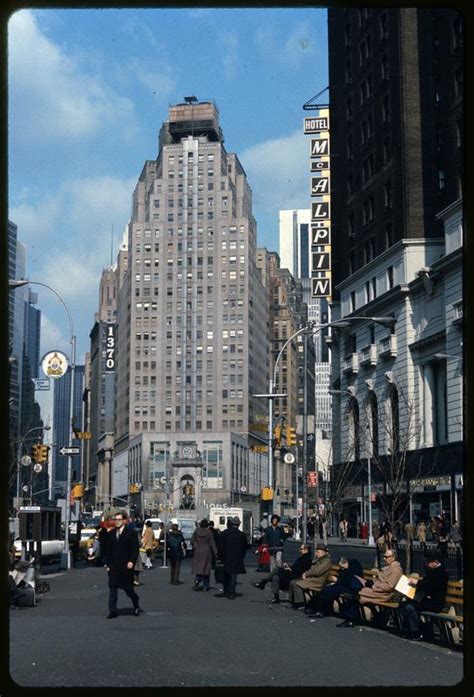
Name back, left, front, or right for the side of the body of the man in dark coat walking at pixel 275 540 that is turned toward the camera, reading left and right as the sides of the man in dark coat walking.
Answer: front

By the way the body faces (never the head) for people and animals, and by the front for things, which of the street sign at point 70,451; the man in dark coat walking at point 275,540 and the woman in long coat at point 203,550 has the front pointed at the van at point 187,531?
the woman in long coat

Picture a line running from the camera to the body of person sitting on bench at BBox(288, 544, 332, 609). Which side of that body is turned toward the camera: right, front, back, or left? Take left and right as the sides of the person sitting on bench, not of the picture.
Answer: left

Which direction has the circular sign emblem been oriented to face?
toward the camera

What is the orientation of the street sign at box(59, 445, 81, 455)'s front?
toward the camera

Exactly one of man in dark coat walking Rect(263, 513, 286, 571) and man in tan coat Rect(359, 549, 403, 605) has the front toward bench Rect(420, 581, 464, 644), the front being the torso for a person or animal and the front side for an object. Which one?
the man in dark coat walking

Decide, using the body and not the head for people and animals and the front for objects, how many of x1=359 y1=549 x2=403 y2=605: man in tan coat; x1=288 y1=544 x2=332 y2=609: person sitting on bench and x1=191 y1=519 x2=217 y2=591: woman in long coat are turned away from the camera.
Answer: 1

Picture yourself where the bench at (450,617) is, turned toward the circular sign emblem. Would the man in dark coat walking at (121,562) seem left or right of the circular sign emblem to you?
left

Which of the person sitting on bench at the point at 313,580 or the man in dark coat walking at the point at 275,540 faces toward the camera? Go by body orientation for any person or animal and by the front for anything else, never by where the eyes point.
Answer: the man in dark coat walking

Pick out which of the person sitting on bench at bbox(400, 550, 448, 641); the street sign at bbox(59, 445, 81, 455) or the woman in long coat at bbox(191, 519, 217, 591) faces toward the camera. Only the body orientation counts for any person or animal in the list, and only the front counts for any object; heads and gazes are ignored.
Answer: the street sign

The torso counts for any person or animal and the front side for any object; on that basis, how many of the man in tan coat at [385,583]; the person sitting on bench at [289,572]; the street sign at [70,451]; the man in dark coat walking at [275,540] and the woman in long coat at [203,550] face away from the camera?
1

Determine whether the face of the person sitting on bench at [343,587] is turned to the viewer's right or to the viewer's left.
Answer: to the viewer's left

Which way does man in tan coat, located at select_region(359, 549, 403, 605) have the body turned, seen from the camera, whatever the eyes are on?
to the viewer's left

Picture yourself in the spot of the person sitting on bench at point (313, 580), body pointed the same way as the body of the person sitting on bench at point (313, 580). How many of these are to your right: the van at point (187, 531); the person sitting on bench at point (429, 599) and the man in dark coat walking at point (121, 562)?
1
